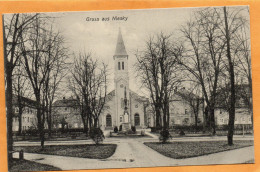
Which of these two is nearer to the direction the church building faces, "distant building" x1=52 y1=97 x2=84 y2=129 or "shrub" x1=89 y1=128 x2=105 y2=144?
the shrub

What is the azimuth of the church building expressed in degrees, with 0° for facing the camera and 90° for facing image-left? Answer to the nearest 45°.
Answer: approximately 0°

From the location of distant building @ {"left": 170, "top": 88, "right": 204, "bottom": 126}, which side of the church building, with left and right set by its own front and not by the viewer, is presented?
left

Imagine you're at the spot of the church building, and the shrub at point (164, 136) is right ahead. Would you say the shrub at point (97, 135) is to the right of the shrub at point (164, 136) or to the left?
right
